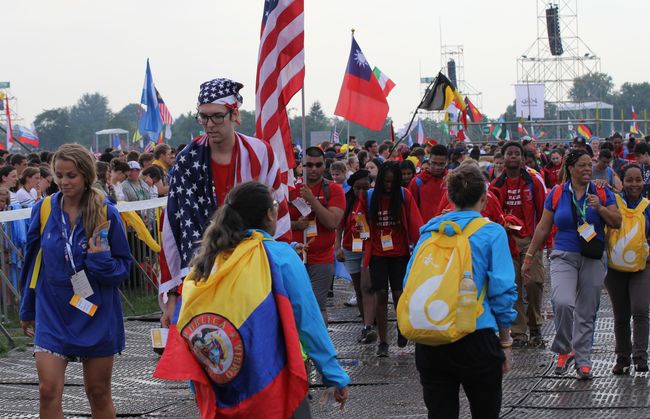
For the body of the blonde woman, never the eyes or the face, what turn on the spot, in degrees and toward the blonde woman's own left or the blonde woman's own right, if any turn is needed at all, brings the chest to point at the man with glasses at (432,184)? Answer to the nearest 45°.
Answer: approximately 135° to the blonde woman's own left

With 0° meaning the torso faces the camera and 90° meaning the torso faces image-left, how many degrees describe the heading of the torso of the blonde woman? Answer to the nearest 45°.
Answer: approximately 0°

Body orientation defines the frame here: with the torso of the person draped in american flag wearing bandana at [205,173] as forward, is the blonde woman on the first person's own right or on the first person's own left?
on the first person's own right

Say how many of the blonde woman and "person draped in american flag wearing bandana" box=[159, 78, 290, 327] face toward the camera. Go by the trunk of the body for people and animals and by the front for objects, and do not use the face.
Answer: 2

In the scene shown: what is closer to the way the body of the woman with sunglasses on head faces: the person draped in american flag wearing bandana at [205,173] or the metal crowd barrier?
the person draped in american flag wearing bandana

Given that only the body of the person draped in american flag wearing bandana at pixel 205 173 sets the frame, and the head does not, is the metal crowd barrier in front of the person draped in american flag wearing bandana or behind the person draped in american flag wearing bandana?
behind

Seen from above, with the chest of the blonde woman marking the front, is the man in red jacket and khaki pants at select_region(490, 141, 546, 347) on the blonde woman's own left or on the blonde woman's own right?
on the blonde woman's own left

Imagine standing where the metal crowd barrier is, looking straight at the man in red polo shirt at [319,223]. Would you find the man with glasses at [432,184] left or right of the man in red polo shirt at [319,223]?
left

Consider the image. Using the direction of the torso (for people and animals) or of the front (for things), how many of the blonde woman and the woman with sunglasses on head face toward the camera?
2

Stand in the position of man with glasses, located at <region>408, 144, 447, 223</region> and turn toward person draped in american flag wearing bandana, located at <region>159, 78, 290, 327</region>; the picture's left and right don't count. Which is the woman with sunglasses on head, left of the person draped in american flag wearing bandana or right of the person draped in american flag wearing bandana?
left

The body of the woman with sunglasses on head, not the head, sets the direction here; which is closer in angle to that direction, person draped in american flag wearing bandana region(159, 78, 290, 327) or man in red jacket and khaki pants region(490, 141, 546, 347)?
the person draped in american flag wearing bandana
